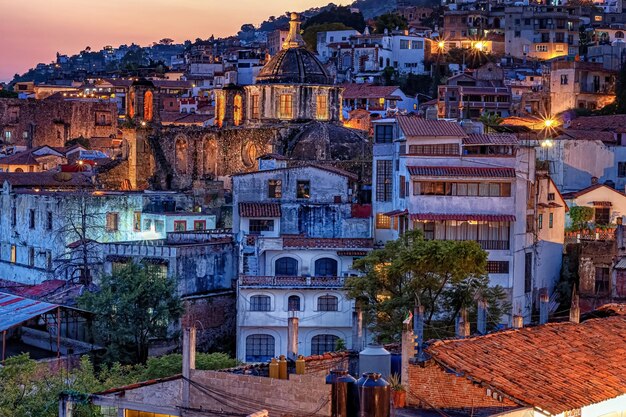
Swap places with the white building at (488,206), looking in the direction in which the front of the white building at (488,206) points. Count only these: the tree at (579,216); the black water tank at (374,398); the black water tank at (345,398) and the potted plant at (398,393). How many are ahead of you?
3

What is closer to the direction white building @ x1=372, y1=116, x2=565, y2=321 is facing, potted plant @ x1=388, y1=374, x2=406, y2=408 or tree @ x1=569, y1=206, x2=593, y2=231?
the potted plant

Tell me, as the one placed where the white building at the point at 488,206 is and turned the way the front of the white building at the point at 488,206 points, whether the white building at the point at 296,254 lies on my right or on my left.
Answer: on my right

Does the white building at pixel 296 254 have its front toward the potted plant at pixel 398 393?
yes

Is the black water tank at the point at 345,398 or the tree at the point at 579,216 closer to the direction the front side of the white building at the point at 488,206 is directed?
the black water tank

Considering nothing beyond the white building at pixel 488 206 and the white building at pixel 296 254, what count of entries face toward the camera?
2

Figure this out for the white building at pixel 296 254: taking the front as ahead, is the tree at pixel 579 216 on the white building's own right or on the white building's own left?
on the white building's own left

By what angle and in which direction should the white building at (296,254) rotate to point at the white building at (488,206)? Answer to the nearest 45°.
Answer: approximately 90° to its left

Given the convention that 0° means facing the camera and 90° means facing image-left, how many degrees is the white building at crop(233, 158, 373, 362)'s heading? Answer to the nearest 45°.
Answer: approximately 0°

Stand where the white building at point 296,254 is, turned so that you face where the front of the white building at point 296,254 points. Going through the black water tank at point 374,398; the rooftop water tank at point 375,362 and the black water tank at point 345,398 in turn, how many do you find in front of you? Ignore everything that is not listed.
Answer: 3

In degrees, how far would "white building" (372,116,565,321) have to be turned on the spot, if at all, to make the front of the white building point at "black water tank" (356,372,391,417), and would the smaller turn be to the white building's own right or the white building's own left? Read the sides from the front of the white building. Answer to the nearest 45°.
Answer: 0° — it already faces it

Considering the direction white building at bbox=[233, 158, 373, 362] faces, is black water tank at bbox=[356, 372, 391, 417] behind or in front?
in front

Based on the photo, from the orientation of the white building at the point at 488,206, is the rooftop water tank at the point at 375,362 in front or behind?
in front
